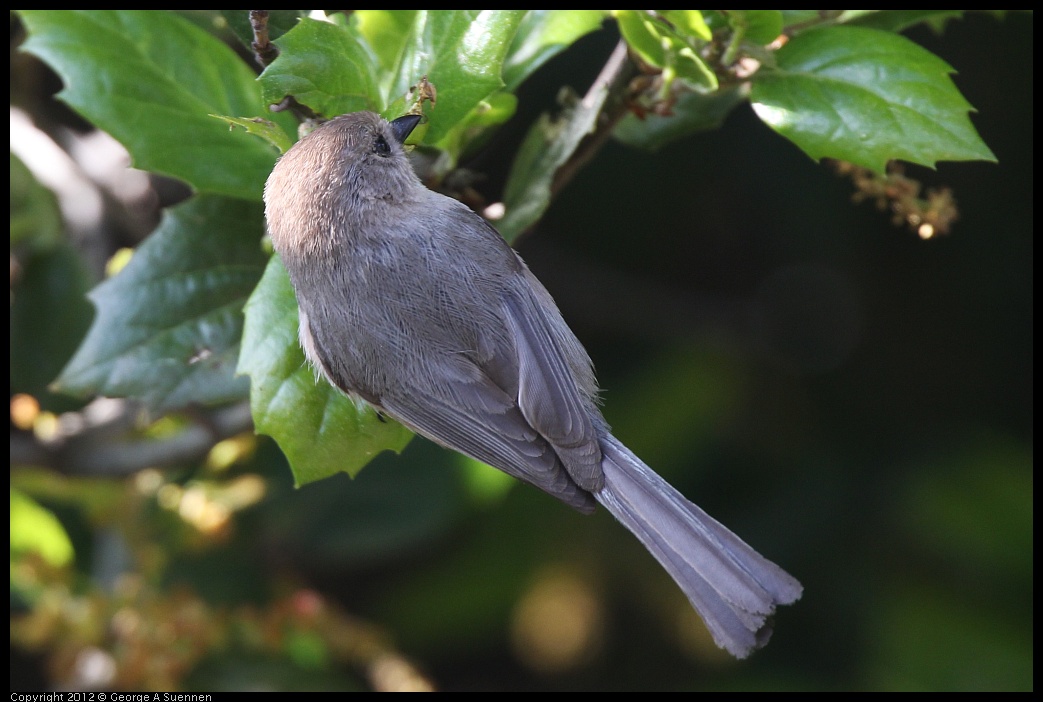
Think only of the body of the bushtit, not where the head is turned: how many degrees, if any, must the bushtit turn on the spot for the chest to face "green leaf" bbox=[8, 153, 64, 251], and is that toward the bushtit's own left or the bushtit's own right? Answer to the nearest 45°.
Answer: approximately 45° to the bushtit's own left

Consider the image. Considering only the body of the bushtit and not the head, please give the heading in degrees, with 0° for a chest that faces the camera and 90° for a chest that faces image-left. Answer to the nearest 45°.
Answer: approximately 135°

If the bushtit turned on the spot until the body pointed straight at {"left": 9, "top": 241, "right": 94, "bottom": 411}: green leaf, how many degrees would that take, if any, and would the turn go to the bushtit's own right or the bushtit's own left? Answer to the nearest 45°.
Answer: approximately 45° to the bushtit's own left
